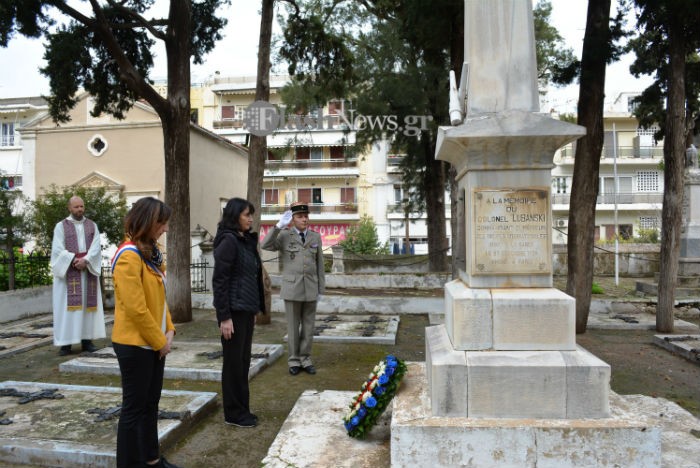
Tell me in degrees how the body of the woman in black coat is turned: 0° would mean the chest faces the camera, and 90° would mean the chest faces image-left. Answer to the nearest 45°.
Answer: approximately 270°

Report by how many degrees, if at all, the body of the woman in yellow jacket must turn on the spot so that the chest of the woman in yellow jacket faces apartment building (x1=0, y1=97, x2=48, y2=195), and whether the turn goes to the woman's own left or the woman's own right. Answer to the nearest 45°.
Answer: approximately 90° to the woman's own left

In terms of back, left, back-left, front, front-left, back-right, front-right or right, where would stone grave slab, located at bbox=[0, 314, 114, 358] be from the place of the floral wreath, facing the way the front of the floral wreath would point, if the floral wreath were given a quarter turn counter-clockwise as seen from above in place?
back-right

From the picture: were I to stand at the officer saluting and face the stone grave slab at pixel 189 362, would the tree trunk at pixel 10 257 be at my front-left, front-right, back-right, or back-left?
front-right

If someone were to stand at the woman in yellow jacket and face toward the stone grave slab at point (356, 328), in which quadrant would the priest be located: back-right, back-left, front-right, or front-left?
front-left

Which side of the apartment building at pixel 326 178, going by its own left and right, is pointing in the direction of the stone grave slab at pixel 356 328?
front

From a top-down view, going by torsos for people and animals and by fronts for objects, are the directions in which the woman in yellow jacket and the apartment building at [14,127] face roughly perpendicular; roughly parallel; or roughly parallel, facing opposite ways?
roughly perpendicular

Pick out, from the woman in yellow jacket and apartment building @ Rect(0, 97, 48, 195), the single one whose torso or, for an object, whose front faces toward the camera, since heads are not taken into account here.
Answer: the apartment building

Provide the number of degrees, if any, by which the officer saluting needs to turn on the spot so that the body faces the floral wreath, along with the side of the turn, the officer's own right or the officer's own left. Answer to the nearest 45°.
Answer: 0° — they already face it

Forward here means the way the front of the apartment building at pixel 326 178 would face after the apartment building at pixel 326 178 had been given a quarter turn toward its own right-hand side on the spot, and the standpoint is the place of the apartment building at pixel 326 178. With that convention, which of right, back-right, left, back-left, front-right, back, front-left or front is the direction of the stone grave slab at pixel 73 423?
left

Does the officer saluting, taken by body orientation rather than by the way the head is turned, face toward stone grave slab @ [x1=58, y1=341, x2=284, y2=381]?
no

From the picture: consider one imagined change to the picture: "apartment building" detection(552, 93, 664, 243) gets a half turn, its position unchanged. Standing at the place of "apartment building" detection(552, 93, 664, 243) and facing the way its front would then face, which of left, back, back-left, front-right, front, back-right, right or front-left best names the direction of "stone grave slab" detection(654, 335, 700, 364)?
back

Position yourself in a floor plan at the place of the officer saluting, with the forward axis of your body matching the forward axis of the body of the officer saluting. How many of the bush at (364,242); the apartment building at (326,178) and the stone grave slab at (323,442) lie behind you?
2

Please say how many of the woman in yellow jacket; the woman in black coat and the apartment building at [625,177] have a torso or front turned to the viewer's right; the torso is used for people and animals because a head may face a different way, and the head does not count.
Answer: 2

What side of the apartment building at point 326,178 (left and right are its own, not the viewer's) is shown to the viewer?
front

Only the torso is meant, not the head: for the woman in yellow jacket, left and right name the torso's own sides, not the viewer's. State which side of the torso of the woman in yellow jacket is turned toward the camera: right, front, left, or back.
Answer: right

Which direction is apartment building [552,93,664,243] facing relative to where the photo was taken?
toward the camera

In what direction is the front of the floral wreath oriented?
to the viewer's left
